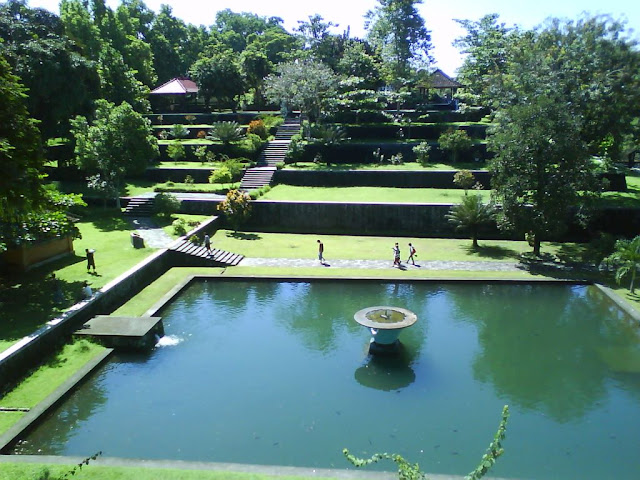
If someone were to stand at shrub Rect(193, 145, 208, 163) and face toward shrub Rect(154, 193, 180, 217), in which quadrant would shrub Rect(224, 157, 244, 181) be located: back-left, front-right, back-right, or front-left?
front-left

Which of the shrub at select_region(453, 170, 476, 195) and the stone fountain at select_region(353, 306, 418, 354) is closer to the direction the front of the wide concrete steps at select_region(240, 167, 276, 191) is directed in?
the stone fountain

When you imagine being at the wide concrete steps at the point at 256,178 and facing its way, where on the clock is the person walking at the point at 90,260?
The person walking is roughly at 1 o'clock from the wide concrete steps.

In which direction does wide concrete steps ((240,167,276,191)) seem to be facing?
toward the camera

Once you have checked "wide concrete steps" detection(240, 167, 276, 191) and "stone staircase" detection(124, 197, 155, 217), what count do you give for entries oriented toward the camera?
2

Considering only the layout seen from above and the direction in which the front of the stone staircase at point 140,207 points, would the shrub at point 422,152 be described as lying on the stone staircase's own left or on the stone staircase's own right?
on the stone staircase's own left

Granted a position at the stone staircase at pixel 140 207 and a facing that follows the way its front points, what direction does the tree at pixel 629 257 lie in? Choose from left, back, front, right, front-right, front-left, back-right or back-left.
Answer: front-left

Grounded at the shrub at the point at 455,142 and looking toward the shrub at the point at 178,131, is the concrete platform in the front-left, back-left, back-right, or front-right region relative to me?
front-left

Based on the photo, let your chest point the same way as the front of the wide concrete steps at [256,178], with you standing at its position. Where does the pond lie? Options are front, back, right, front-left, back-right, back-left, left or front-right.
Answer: front

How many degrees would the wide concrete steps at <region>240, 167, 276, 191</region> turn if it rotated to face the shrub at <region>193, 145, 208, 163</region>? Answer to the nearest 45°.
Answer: approximately 135° to its right

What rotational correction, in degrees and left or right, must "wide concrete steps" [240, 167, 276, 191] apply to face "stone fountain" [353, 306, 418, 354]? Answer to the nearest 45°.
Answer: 0° — it already faces it

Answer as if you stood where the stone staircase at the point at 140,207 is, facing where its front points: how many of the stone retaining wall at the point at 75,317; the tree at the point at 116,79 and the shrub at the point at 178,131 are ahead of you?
1

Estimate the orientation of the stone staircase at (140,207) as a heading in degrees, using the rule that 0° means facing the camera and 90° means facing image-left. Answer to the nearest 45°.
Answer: approximately 0°

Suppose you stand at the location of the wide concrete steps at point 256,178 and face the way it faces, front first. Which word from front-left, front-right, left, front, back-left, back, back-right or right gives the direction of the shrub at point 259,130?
back

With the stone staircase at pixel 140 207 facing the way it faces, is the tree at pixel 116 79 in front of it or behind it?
behind

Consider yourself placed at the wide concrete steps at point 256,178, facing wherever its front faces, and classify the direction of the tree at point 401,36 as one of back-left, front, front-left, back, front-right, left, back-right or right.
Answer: back-left

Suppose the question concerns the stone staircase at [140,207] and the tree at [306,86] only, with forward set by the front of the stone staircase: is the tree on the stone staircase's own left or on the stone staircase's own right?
on the stone staircase's own left

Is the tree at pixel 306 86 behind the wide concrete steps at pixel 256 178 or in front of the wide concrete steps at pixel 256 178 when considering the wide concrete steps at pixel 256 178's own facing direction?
behind

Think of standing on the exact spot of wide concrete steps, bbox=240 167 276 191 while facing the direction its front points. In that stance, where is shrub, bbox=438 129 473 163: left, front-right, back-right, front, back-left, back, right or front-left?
left
